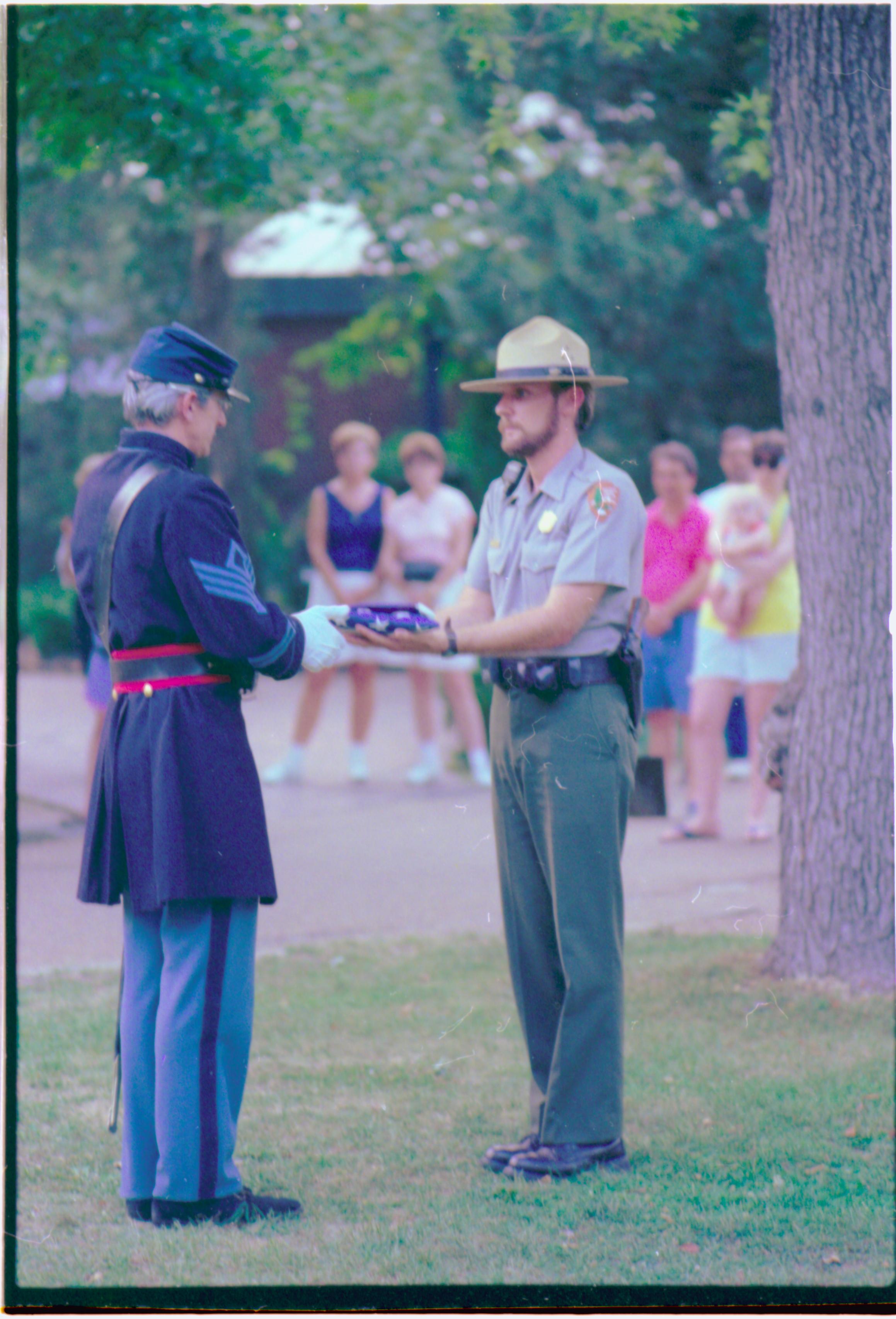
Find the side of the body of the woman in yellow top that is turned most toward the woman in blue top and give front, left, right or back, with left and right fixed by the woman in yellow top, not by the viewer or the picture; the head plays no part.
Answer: right

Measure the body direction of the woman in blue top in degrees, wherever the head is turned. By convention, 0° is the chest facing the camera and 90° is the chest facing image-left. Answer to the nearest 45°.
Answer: approximately 0°

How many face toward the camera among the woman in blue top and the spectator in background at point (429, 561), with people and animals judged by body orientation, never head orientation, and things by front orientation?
2

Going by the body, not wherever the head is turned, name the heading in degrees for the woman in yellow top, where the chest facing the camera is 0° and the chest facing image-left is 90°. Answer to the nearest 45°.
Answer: approximately 45°

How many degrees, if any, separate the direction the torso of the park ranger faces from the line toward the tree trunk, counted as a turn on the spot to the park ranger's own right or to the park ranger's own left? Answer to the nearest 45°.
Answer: approximately 180°

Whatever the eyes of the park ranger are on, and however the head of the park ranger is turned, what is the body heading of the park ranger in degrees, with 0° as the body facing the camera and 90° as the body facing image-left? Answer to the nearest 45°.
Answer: approximately 45°

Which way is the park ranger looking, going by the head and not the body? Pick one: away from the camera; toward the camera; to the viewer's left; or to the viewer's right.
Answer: to the viewer's left

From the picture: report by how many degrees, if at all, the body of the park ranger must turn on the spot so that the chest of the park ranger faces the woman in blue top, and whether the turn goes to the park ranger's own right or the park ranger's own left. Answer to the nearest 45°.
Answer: approximately 135° to the park ranger's own right
